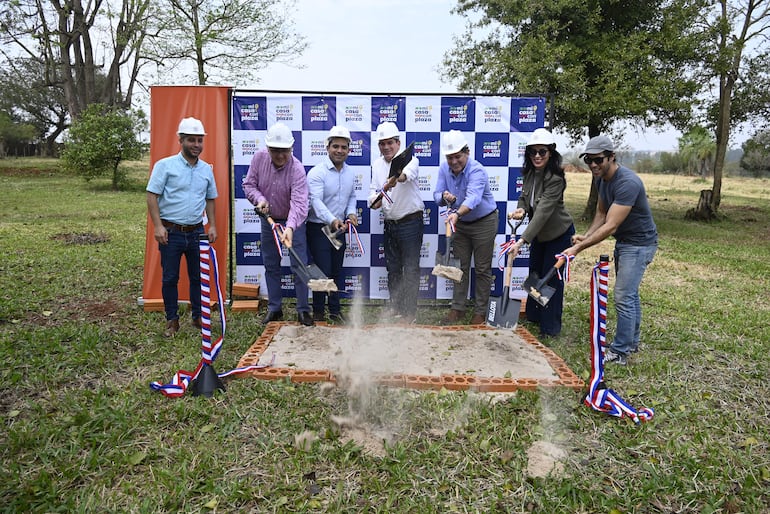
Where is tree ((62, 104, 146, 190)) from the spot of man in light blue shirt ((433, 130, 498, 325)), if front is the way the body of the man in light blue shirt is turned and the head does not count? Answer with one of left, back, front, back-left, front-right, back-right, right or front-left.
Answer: right

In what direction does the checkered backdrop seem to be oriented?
toward the camera

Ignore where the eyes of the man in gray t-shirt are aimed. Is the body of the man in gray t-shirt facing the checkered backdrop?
no

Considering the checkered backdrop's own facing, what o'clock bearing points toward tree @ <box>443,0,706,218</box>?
The tree is roughly at 7 o'clock from the checkered backdrop.

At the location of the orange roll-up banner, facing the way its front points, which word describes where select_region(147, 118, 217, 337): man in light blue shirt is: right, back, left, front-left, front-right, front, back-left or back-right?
front

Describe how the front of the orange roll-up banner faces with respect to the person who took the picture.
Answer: facing the viewer

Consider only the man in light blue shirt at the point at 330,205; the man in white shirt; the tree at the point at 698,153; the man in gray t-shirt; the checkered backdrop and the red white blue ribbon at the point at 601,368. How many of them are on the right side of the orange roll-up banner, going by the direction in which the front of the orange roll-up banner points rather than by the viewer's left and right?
0

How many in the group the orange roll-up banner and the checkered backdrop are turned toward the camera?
2

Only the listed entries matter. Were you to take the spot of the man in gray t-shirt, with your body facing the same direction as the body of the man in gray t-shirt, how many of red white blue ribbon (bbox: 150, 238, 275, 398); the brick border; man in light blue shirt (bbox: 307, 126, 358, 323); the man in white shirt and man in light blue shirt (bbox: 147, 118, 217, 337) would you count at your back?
0

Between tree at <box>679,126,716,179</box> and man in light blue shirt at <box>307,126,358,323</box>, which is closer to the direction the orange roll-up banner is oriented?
the man in light blue shirt

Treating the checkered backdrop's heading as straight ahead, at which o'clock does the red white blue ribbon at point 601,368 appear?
The red white blue ribbon is roughly at 11 o'clock from the checkered backdrop.

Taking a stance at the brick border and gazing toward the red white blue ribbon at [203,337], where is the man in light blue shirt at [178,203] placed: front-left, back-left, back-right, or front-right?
front-right

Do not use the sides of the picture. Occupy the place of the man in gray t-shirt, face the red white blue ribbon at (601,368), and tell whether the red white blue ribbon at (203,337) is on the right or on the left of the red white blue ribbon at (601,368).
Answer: right

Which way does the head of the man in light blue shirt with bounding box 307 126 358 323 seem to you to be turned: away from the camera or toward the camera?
toward the camera

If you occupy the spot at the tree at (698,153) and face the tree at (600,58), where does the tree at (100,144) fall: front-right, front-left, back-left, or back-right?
front-right

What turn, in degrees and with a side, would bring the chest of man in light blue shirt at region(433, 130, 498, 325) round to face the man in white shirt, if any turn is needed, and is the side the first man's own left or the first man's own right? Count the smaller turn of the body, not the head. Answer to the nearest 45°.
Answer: approximately 45° to the first man's own right

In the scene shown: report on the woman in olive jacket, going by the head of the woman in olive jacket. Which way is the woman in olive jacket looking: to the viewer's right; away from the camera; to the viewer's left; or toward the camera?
toward the camera
